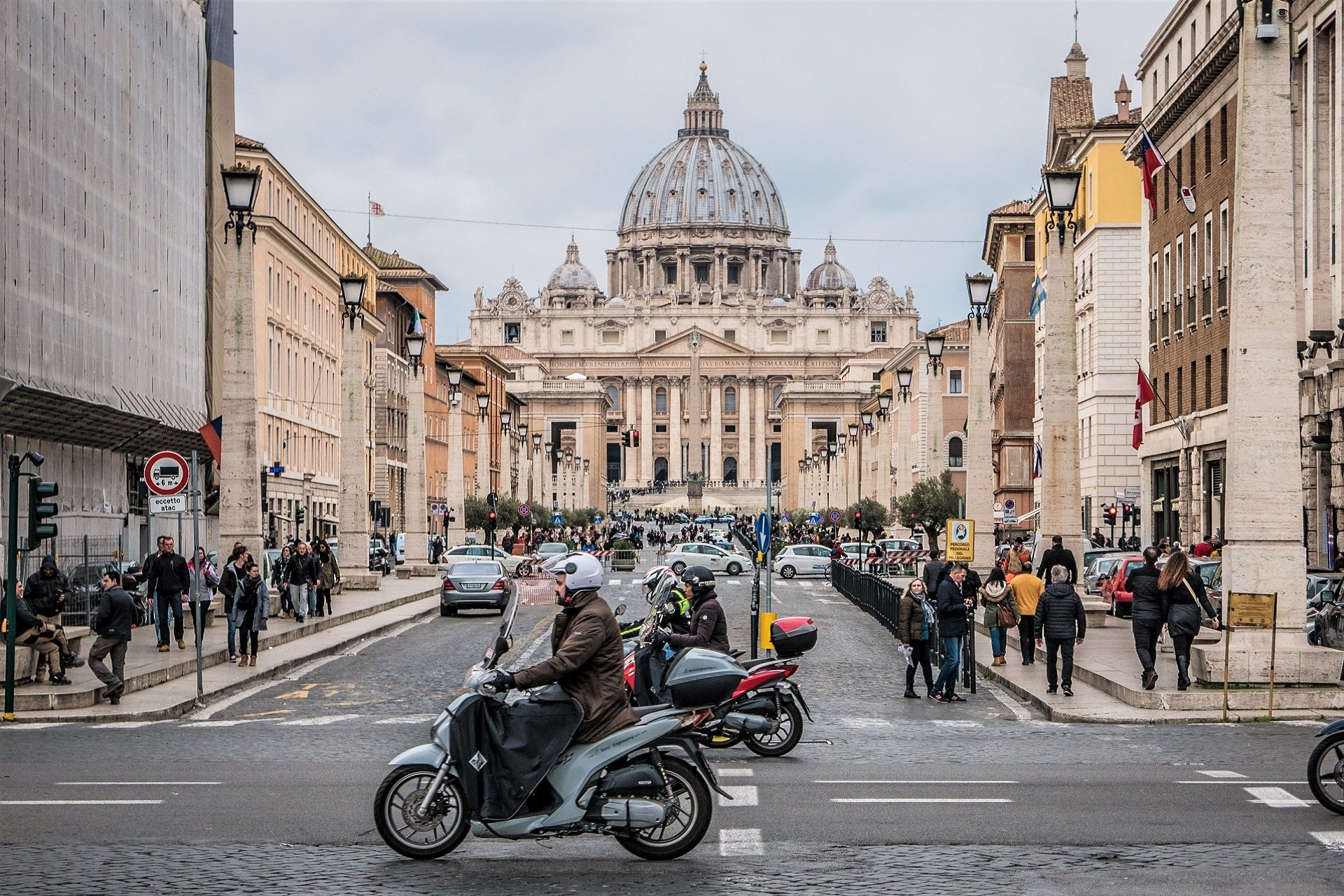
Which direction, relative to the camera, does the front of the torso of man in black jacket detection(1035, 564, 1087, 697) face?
away from the camera

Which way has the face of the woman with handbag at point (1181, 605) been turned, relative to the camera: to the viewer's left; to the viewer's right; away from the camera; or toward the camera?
away from the camera

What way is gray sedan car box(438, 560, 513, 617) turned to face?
away from the camera

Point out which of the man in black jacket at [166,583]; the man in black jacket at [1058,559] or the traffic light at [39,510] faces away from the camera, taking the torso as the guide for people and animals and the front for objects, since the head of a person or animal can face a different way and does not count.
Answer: the man in black jacket at [1058,559]

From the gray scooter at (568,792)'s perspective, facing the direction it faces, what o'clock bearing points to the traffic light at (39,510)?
The traffic light is roughly at 2 o'clock from the gray scooter.

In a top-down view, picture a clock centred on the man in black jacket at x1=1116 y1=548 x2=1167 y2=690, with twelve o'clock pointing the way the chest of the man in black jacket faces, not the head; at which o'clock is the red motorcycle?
The red motorcycle is roughly at 7 o'clock from the man in black jacket.

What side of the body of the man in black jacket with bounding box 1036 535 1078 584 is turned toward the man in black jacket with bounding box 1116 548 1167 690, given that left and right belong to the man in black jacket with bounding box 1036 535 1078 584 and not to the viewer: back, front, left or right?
back

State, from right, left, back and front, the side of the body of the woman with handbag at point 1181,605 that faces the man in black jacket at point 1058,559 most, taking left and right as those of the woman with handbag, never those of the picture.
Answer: front

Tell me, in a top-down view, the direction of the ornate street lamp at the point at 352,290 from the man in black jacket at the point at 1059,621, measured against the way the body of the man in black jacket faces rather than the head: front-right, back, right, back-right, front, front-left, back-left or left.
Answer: front-left

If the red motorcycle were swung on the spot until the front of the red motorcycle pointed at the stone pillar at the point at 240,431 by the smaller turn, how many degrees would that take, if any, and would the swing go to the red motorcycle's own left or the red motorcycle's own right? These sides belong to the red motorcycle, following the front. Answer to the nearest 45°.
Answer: approximately 45° to the red motorcycle's own right

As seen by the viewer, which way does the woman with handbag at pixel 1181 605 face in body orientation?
away from the camera

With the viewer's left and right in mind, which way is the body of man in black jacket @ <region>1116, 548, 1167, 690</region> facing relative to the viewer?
facing away from the viewer

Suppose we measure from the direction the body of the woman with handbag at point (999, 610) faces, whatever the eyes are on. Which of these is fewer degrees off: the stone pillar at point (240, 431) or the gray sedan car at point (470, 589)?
the gray sedan car

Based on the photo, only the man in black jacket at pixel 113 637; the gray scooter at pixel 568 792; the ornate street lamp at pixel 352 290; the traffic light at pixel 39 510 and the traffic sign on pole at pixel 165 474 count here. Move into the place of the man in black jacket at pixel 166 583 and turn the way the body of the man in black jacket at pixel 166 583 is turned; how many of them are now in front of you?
4

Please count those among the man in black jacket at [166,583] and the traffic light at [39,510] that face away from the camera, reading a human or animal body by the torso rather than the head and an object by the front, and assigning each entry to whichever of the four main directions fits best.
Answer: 0
